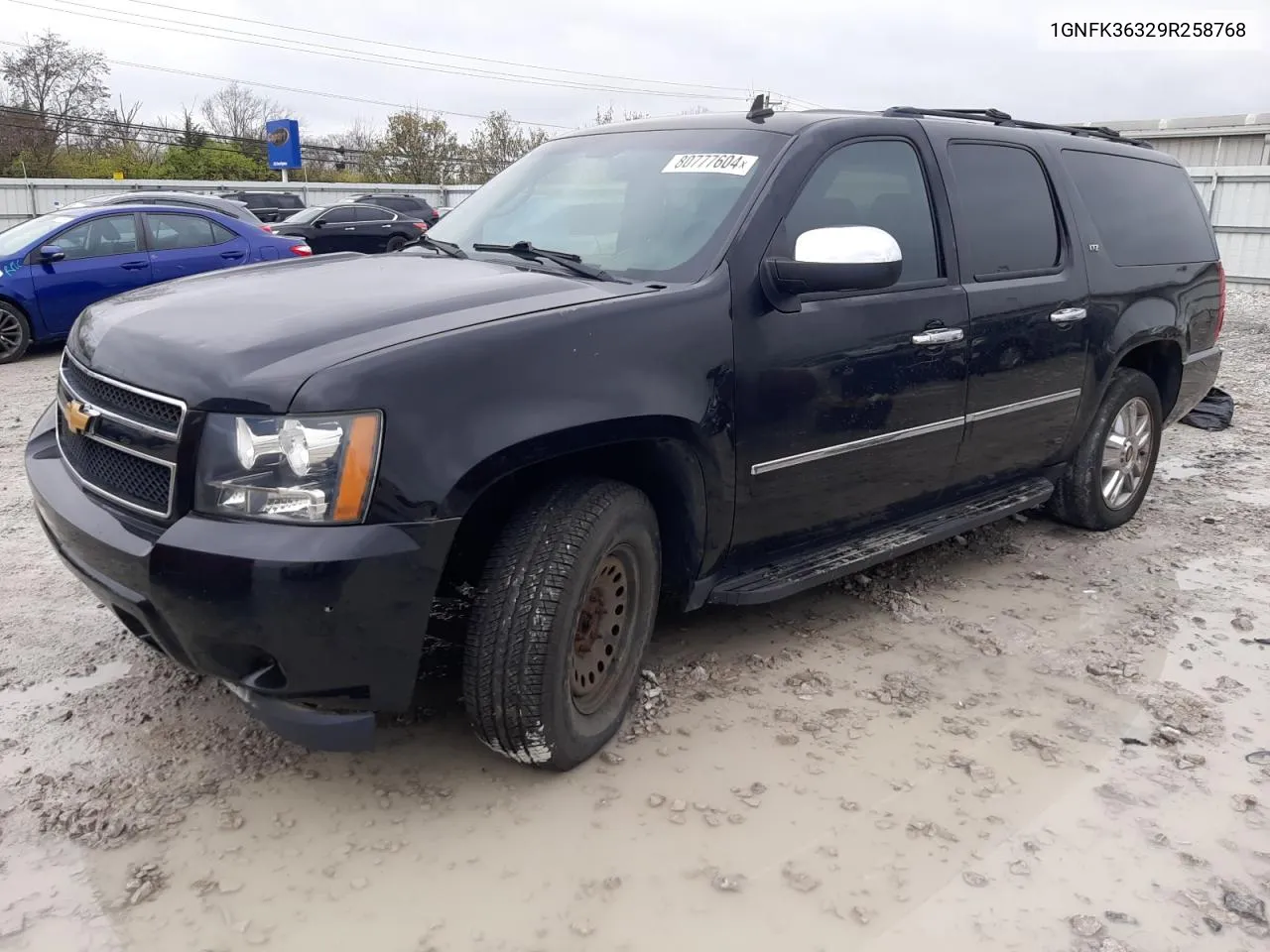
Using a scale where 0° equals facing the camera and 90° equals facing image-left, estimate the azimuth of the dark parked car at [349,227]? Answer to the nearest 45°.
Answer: approximately 90°

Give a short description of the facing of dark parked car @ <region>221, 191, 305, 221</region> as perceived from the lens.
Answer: facing to the left of the viewer

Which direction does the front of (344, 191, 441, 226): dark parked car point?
to the viewer's left

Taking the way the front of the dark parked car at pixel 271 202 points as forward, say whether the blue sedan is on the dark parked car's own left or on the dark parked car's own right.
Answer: on the dark parked car's own left

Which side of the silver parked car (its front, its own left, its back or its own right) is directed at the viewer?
left

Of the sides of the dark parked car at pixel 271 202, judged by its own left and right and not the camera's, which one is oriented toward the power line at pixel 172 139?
right
